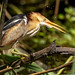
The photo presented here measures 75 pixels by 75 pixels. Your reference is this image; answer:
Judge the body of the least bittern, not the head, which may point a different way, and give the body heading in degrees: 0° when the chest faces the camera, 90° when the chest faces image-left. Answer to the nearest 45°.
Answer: approximately 270°
